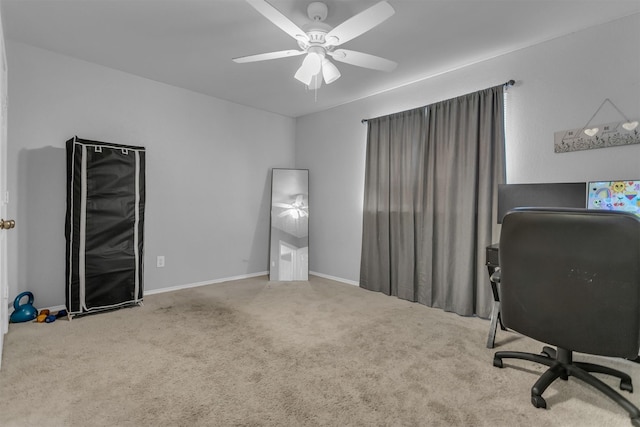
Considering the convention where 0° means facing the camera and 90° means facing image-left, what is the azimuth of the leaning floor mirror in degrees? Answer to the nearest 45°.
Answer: approximately 0°

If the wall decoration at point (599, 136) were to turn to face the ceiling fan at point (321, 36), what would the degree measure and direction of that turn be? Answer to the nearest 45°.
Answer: approximately 45° to its right

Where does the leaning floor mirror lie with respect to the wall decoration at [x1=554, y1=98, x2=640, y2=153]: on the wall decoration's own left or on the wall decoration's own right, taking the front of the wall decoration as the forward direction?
on the wall decoration's own right

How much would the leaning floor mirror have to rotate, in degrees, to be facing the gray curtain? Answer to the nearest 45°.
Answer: approximately 45° to its left
